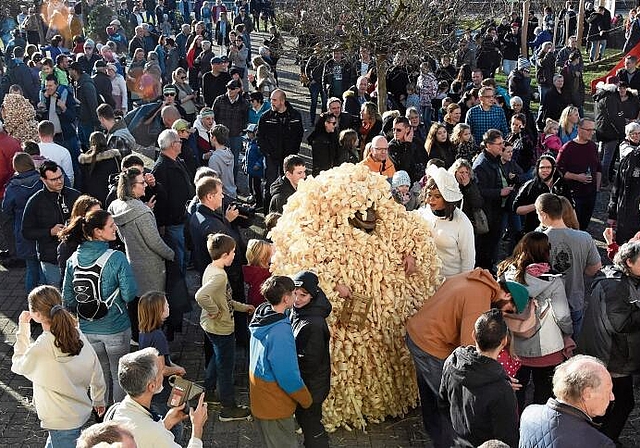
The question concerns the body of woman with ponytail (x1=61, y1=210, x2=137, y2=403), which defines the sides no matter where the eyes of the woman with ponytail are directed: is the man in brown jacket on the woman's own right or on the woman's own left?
on the woman's own right

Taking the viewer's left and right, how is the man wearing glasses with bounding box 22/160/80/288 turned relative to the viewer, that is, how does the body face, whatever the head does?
facing the viewer and to the right of the viewer

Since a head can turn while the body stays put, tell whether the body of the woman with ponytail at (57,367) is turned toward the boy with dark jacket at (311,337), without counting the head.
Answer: no

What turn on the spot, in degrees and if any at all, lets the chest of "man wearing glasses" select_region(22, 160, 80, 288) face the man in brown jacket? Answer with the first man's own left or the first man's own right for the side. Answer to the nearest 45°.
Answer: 0° — they already face them

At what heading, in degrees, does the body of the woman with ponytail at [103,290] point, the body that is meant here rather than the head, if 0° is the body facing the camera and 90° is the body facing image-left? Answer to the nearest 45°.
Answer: approximately 225°

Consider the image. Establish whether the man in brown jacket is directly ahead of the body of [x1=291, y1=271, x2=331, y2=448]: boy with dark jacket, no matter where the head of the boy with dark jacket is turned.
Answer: no

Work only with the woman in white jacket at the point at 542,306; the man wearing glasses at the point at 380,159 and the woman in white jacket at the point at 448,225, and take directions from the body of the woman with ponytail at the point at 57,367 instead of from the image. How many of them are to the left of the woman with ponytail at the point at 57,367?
0

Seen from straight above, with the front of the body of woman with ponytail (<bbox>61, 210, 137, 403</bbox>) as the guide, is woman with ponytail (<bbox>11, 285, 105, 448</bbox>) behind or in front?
behind
